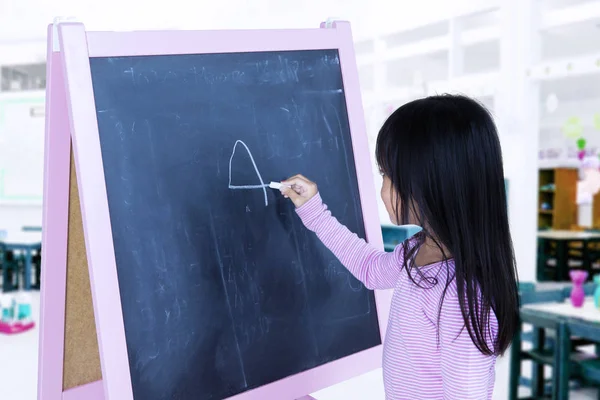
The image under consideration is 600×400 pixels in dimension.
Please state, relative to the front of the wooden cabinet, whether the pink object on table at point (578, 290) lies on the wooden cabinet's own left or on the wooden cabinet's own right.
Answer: on the wooden cabinet's own left

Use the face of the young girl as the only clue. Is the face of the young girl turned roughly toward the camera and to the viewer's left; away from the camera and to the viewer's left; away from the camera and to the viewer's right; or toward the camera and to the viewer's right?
away from the camera and to the viewer's left

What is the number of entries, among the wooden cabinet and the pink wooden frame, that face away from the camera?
0

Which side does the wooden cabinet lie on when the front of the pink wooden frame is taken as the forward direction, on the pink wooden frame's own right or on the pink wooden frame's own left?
on the pink wooden frame's own left

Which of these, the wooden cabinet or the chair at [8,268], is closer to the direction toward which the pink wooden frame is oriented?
the wooden cabinet

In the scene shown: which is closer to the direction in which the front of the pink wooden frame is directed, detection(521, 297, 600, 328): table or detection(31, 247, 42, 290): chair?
the table

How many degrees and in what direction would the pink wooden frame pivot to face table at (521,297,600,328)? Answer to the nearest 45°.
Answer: approximately 90° to its left

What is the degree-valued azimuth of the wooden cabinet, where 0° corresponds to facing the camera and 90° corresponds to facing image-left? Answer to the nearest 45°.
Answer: approximately 45°

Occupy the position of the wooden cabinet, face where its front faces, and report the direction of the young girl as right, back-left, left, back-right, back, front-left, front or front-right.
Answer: front-left
